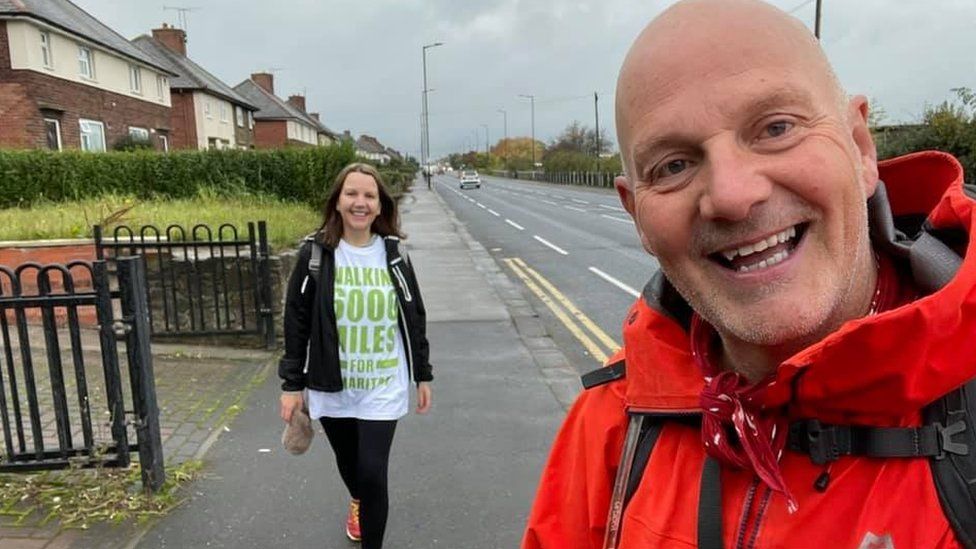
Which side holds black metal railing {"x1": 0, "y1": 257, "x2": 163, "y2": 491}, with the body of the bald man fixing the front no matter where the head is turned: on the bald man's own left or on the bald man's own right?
on the bald man's own right

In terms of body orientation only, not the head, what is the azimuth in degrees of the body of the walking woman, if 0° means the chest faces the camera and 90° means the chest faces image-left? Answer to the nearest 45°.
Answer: approximately 0°

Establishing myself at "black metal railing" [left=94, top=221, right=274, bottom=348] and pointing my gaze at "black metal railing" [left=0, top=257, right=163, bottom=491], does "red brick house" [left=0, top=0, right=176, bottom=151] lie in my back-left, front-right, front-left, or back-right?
back-right

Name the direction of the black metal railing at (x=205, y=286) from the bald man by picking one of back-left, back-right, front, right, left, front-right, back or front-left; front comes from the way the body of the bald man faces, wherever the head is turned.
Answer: back-right

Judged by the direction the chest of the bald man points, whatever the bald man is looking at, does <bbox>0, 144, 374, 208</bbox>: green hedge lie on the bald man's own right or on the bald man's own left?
on the bald man's own right

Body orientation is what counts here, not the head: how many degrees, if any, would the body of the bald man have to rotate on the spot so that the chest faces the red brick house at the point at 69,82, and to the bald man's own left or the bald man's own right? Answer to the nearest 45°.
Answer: approximately 135° to the bald man's own right

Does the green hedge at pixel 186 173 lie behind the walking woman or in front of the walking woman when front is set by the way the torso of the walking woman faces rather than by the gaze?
behind

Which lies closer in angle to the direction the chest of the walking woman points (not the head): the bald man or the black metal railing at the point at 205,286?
the bald man

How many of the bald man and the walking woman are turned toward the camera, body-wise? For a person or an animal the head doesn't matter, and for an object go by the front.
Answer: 2

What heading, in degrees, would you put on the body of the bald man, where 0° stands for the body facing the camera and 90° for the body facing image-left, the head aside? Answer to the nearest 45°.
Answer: approximately 0°
